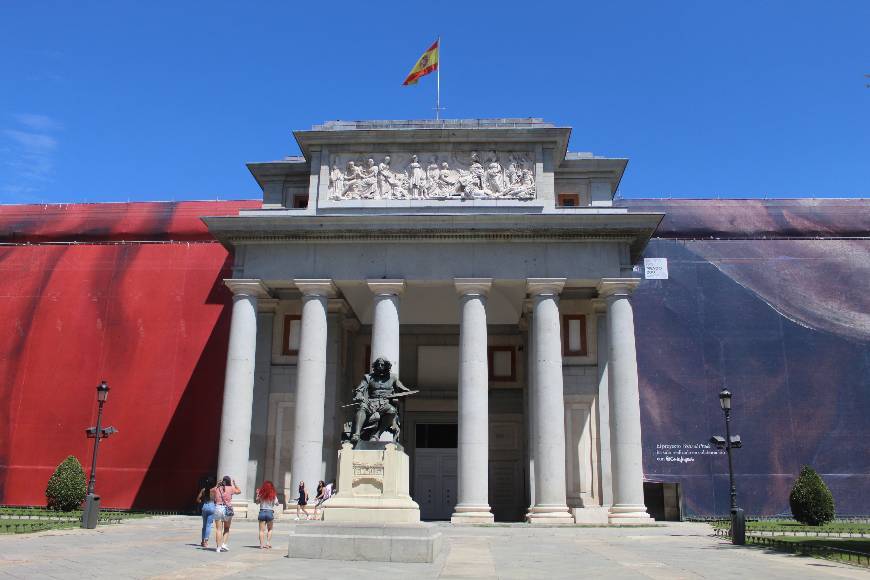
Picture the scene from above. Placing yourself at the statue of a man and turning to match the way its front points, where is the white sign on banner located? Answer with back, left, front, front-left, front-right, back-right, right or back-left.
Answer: back-left

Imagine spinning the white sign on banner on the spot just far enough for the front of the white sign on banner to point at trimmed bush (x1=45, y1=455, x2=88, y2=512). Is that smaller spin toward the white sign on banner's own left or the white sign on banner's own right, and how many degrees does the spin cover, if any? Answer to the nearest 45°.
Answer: approximately 45° to the white sign on banner's own right

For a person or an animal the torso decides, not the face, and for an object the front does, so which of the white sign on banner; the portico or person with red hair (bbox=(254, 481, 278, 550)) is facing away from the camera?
the person with red hair

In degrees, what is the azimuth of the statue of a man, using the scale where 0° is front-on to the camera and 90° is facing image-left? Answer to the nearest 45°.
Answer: approximately 0°

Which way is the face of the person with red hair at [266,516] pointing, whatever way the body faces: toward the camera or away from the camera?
away from the camera

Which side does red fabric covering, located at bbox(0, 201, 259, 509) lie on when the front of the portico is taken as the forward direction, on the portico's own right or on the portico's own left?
on the portico's own right

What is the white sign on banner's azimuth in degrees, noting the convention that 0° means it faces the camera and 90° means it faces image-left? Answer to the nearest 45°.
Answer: approximately 0°

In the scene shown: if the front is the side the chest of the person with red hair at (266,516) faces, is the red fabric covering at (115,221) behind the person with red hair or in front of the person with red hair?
in front

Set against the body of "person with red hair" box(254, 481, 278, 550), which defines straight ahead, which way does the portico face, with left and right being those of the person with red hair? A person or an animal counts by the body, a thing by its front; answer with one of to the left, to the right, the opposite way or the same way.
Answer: the opposite way

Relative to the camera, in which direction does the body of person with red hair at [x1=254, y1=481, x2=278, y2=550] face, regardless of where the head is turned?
away from the camera
